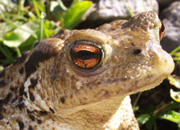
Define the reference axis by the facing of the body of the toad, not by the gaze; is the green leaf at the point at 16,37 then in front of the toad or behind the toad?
behind

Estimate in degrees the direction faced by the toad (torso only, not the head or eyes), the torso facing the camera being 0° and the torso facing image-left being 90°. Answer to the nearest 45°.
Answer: approximately 315°

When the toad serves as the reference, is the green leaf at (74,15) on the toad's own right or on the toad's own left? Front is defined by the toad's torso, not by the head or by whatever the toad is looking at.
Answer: on the toad's own left
